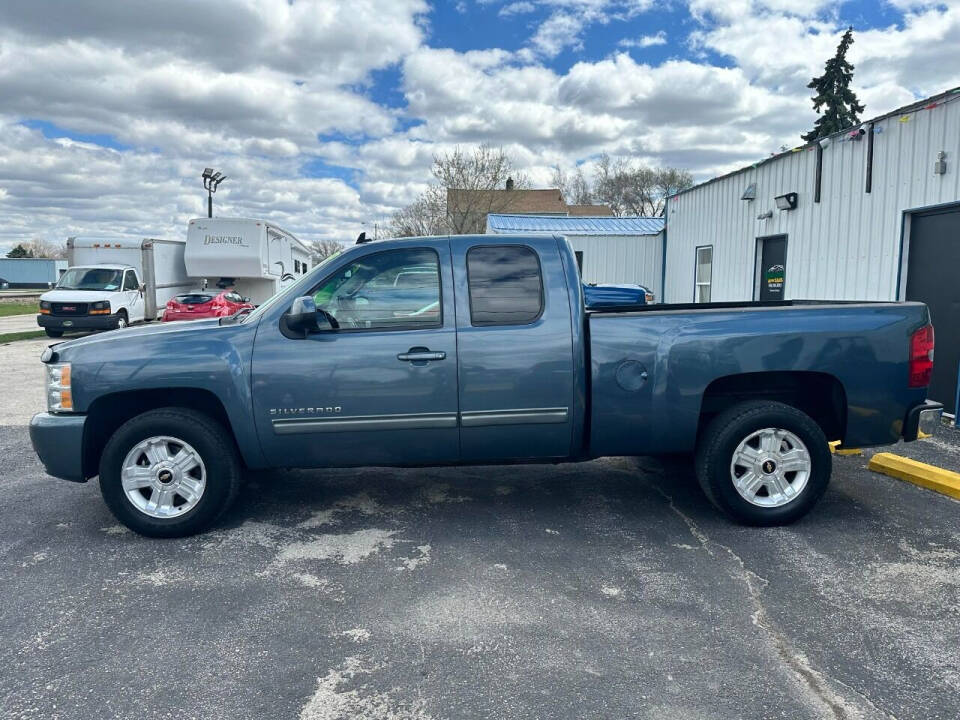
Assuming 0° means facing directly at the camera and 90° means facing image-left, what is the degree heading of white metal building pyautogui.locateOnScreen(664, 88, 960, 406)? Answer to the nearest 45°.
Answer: approximately 45°

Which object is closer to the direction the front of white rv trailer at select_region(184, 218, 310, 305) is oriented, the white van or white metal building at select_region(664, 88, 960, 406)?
the white van

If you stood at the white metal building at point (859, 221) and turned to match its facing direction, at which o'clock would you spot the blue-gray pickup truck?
The blue-gray pickup truck is roughly at 11 o'clock from the white metal building.

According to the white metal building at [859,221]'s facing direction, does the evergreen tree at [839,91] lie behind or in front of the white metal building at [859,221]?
behind

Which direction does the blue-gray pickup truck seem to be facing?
to the viewer's left

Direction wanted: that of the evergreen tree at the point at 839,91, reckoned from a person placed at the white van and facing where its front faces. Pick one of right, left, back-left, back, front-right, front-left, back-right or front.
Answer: back-left

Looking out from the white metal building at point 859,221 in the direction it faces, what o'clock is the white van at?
The white van is roughly at 2 o'clock from the white metal building.

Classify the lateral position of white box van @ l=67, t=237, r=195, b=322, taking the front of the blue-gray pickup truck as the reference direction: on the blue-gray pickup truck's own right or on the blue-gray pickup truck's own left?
on the blue-gray pickup truck's own right

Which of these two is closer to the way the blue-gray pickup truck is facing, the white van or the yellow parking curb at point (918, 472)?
the white van

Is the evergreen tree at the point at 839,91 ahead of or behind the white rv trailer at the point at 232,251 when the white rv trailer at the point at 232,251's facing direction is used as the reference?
behind

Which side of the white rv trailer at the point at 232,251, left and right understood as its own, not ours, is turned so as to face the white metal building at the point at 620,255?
left

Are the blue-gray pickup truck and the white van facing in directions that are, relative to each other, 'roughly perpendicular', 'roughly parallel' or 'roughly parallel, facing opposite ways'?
roughly perpendicular

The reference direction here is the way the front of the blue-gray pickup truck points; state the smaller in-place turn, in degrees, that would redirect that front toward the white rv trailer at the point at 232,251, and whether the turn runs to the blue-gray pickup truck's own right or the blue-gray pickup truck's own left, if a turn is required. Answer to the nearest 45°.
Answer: approximately 45° to the blue-gray pickup truck's own right

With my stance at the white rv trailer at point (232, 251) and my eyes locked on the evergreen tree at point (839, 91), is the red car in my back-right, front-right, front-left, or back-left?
back-right
